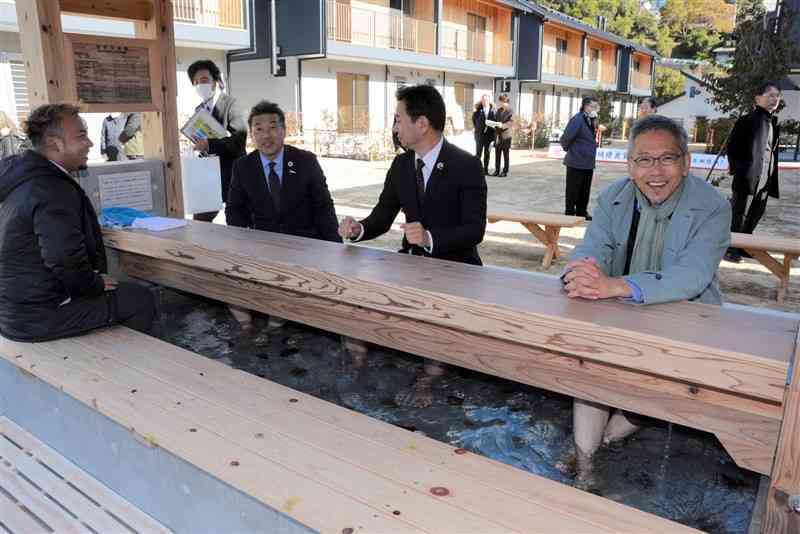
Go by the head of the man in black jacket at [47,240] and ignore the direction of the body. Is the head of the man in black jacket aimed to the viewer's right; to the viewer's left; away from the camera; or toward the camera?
to the viewer's right

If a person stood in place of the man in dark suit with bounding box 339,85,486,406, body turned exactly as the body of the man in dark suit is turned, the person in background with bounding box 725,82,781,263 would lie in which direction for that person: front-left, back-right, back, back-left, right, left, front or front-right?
back

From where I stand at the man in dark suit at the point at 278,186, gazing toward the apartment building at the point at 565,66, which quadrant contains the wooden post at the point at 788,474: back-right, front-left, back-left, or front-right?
back-right

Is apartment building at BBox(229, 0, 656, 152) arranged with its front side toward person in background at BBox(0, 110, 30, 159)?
no

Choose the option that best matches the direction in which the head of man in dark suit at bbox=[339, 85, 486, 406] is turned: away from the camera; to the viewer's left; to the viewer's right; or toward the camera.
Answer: to the viewer's left

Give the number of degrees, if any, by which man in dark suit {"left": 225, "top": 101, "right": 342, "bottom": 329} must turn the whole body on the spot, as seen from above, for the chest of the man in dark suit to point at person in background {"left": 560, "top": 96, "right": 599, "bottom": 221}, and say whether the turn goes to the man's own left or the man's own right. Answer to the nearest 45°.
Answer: approximately 135° to the man's own left

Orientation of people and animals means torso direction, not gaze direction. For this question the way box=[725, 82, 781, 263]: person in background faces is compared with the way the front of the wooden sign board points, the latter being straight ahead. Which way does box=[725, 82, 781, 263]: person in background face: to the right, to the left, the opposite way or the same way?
the same way

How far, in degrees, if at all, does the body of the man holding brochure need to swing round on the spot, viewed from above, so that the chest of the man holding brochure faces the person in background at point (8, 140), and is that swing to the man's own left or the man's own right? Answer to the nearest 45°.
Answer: approximately 90° to the man's own right

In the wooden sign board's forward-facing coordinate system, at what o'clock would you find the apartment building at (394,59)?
The apartment building is roughly at 7 o'clock from the wooden sign board.

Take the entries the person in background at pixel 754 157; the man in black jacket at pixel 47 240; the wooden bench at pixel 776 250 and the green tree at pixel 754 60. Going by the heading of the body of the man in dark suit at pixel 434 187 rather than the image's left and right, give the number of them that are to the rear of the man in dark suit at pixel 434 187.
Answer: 3

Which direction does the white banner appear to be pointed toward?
toward the camera

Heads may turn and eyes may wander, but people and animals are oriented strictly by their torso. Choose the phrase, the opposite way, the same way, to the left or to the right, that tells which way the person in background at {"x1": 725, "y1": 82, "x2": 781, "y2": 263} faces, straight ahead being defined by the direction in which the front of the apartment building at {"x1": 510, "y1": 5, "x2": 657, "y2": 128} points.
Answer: the same way

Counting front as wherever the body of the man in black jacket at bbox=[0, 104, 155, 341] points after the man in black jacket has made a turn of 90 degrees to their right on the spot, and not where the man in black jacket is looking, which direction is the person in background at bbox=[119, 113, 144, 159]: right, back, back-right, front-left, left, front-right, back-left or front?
back

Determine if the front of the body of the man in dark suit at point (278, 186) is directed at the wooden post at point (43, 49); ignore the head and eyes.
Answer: no

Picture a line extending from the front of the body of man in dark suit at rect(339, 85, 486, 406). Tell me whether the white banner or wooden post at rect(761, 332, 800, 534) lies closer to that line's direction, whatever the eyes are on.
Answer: the wooden post

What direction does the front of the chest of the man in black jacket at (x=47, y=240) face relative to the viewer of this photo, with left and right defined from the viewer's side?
facing to the right of the viewer

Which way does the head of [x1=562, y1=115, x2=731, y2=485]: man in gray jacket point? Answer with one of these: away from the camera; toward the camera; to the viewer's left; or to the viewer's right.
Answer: toward the camera

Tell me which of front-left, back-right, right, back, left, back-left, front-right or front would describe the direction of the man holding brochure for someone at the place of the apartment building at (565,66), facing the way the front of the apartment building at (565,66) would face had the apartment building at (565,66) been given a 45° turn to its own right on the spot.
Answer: front

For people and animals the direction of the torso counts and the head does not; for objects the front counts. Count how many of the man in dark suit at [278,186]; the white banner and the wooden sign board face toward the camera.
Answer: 3
